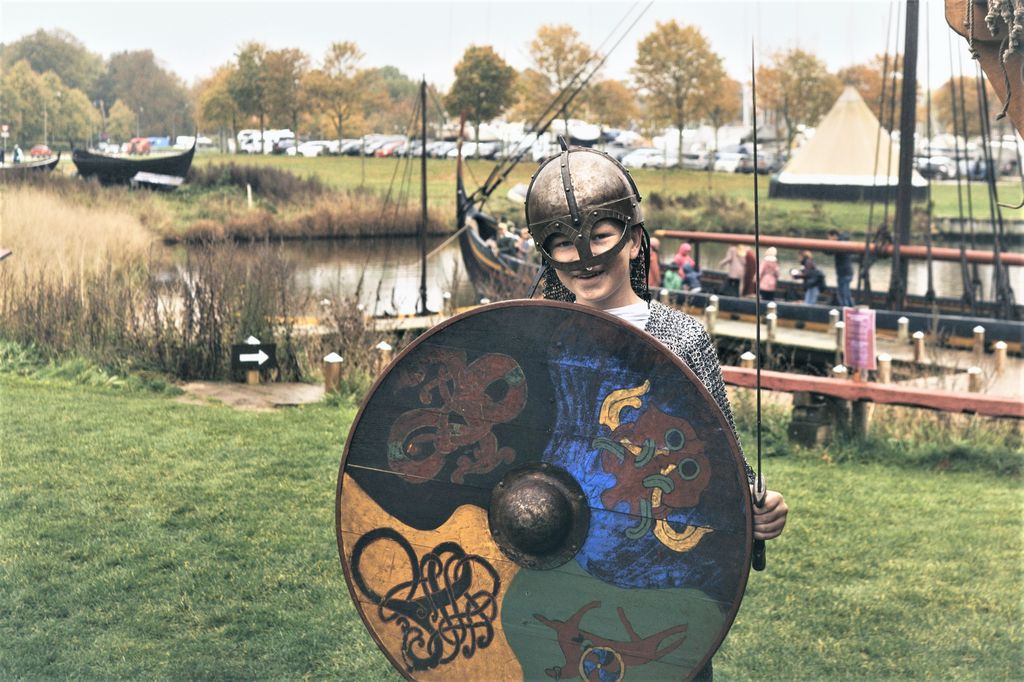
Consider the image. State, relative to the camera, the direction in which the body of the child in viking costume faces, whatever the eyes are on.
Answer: toward the camera

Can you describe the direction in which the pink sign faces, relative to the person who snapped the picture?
facing the viewer

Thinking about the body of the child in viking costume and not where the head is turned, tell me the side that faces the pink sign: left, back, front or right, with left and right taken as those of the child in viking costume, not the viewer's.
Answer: back

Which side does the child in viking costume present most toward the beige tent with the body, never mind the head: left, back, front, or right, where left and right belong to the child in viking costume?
back

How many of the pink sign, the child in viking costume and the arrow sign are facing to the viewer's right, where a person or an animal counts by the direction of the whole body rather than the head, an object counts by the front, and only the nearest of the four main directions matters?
0

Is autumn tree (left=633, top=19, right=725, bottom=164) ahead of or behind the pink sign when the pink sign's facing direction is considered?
behind

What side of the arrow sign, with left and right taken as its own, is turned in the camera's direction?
front
